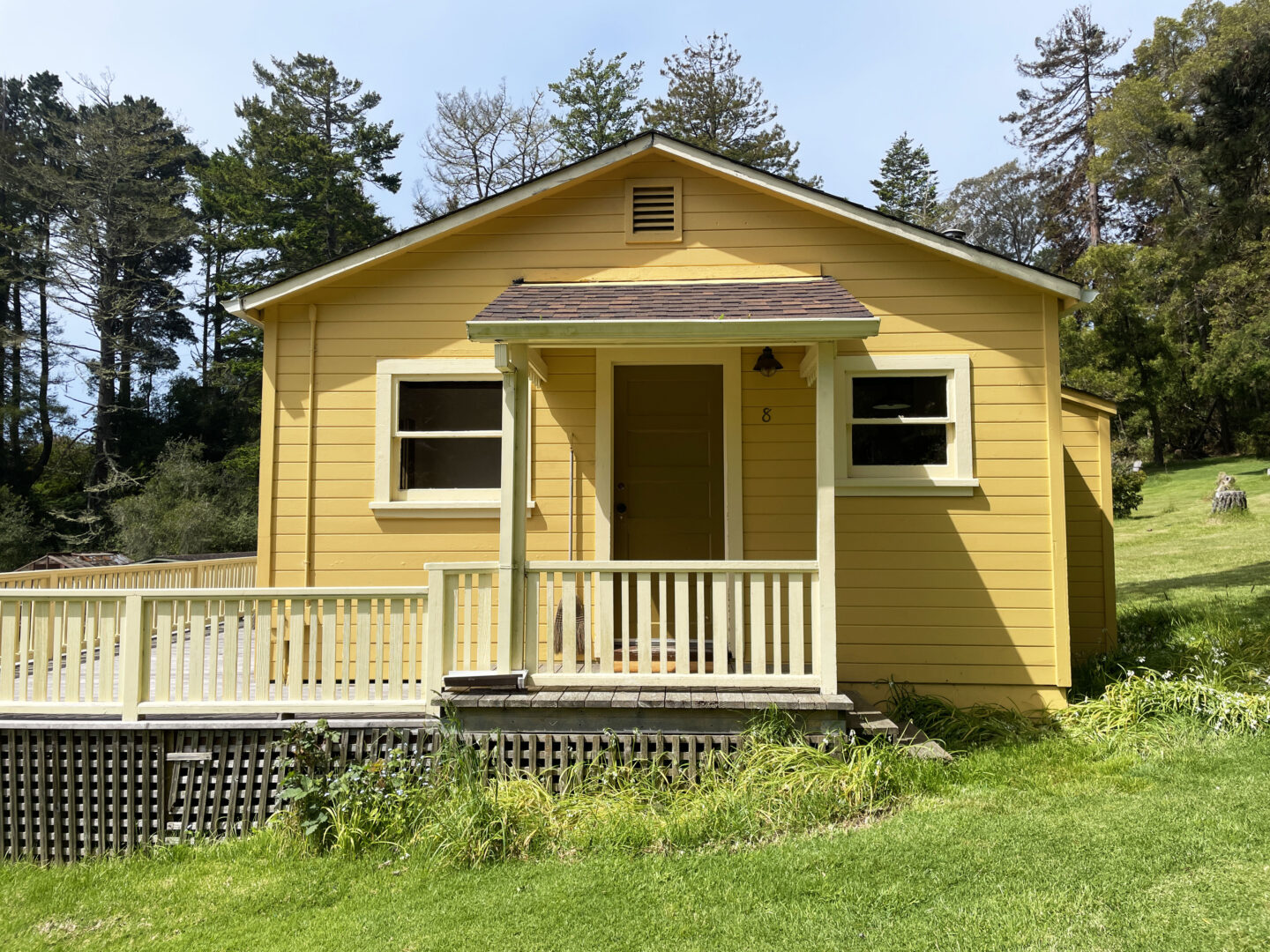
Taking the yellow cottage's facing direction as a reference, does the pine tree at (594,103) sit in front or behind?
behind

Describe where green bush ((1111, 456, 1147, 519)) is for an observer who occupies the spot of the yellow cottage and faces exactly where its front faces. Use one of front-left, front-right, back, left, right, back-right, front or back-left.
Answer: back-left

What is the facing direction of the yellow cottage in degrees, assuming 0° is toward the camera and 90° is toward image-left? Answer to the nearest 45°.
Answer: approximately 0°

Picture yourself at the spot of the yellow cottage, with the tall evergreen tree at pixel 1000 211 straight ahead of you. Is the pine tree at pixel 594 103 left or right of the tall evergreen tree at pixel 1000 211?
left

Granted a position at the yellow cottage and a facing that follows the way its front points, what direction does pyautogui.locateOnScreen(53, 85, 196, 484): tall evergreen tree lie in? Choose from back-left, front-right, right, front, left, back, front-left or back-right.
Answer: back-right

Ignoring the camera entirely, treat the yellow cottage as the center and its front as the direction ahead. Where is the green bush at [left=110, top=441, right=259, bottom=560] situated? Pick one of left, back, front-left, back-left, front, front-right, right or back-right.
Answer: back-right

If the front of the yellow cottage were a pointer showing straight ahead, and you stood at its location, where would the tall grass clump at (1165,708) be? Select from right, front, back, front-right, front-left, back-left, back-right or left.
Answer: left

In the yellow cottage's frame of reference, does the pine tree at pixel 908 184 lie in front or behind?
behind

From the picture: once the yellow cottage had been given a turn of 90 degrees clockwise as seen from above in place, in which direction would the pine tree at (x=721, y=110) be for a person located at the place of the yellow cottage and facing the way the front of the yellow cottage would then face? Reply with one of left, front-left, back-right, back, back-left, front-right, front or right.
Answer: right

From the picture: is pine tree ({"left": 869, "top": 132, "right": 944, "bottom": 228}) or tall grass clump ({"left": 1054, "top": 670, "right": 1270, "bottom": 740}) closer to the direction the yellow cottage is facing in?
the tall grass clump

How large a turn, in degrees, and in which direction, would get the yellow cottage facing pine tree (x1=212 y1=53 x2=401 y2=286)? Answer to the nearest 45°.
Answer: approximately 135° to its right
